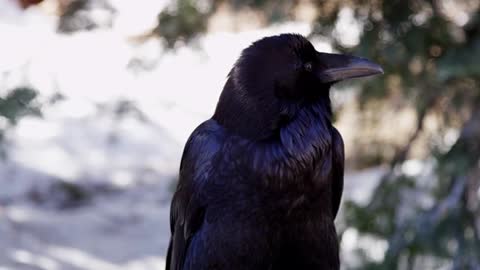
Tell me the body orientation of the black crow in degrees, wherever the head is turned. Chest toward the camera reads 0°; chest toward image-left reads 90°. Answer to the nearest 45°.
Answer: approximately 315°
